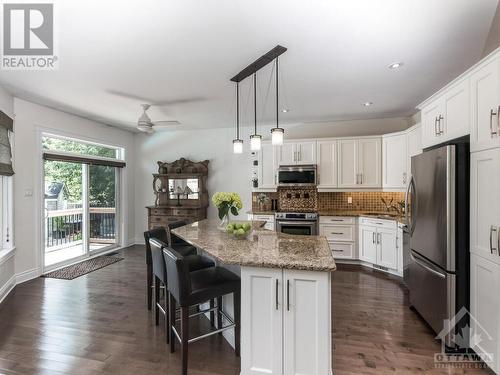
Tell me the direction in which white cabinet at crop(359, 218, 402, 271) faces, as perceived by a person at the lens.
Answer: facing the viewer and to the left of the viewer

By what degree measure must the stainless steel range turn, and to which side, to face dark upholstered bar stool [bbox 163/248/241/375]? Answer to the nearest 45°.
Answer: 0° — it already faces it

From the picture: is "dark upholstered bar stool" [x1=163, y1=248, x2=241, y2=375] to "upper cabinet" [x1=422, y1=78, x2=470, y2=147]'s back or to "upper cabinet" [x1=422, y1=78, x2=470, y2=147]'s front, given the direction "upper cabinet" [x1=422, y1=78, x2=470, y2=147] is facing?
to the front

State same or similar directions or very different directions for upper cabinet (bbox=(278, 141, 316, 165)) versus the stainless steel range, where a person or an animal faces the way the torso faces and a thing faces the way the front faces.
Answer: same or similar directions

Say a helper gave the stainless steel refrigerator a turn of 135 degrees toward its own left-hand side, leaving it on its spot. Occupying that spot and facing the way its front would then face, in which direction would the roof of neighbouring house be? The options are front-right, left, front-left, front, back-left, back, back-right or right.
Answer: back

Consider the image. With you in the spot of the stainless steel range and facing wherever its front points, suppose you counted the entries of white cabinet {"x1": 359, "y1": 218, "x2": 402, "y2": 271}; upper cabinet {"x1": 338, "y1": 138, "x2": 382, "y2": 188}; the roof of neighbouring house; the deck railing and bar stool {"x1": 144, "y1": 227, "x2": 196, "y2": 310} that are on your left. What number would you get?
2

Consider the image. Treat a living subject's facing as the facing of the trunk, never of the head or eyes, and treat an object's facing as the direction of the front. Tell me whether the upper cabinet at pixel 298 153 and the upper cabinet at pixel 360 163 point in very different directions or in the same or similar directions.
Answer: same or similar directions

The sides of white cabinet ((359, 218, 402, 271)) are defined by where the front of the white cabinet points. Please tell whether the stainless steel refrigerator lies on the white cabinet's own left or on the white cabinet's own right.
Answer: on the white cabinet's own left

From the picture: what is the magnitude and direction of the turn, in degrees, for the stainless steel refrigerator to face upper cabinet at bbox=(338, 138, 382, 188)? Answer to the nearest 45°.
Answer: approximately 90° to its right

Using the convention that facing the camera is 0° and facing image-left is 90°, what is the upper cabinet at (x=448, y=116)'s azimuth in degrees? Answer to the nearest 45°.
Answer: approximately 45°

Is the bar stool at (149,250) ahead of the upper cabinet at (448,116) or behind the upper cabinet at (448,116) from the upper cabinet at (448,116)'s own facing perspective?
ahead

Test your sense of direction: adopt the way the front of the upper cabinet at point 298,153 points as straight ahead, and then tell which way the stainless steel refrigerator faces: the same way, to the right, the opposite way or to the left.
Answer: to the right

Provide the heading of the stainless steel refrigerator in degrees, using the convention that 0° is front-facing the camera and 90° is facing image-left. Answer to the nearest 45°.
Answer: approximately 45°

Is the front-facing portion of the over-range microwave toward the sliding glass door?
no

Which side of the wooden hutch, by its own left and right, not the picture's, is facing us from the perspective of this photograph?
front

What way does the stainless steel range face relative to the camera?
toward the camera

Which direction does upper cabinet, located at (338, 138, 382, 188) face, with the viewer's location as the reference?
facing the viewer

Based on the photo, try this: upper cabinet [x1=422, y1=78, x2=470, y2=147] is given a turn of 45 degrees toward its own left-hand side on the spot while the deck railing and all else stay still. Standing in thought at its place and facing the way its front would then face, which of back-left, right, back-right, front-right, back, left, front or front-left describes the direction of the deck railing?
right

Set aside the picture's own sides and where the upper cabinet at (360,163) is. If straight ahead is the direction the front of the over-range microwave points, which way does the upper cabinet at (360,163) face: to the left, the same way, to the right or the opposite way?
the same way

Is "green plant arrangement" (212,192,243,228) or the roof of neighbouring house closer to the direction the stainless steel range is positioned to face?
the green plant arrangement
